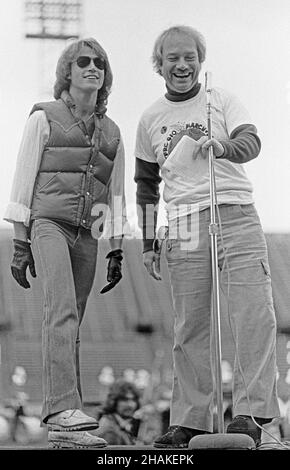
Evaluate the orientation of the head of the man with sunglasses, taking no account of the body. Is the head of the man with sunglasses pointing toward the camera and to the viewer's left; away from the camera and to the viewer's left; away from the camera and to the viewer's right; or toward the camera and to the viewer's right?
toward the camera and to the viewer's right

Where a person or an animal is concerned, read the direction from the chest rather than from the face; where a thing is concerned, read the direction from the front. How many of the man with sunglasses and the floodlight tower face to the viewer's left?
0
